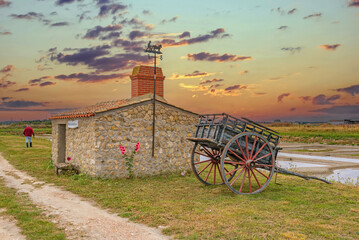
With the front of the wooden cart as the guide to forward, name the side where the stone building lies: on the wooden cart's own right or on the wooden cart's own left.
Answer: on the wooden cart's own left

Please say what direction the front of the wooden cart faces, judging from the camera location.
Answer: facing away from the viewer and to the right of the viewer

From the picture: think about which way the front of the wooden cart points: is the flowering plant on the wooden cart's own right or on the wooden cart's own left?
on the wooden cart's own left
